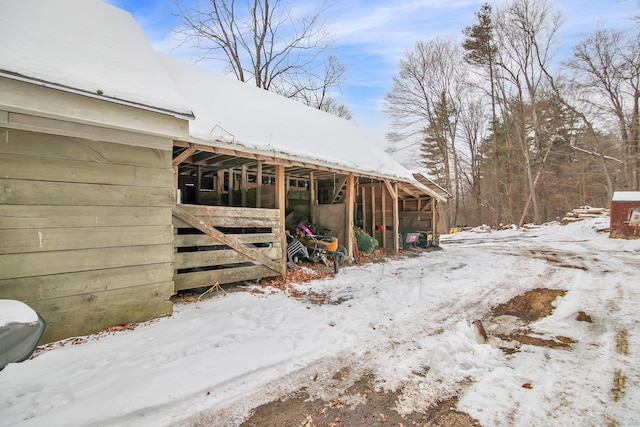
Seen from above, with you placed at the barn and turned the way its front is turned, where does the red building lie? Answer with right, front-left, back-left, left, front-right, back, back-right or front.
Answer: front-left

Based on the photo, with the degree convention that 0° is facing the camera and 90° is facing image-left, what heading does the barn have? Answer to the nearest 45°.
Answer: approximately 315°
